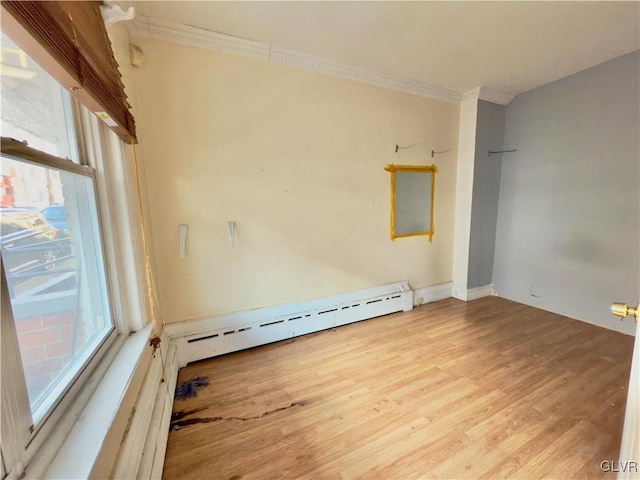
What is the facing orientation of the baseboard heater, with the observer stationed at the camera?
facing the viewer and to the right of the viewer

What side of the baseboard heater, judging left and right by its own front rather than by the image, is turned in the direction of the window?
right
